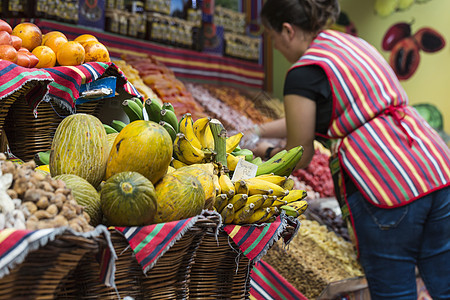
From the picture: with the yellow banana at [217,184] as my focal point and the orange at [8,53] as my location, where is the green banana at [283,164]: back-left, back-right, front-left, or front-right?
front-left

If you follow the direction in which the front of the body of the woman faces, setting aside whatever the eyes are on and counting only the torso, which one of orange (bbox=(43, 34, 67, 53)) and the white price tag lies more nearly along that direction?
the orange

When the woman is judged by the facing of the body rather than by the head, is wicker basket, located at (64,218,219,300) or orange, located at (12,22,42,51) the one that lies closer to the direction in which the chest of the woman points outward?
the orange

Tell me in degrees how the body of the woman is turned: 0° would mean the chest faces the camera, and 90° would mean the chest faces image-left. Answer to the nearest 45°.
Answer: approximately 135°

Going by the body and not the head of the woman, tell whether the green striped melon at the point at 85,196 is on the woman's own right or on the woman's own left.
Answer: on the woman's own left

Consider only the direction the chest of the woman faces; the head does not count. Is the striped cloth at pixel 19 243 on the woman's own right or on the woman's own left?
on the woman's own left

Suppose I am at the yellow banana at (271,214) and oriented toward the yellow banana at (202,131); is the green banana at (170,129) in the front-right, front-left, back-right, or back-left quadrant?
front-left

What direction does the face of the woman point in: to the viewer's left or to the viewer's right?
to the viewer's left

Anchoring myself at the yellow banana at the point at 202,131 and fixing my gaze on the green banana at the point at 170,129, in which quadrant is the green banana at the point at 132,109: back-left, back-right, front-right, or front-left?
front-right

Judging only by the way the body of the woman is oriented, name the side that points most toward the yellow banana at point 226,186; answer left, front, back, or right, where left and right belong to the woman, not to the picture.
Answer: left
